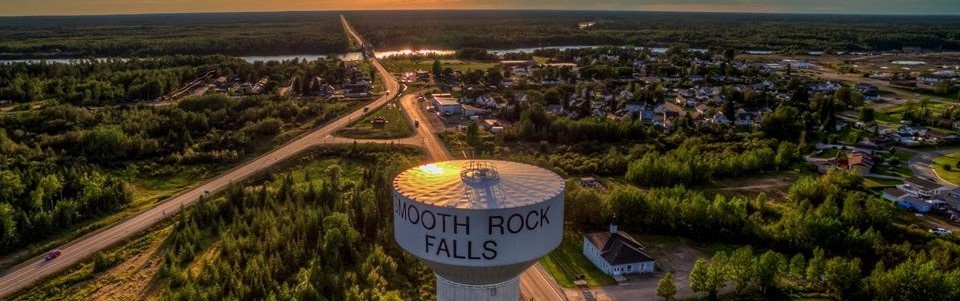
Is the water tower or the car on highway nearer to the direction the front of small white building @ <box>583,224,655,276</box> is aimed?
the water tower

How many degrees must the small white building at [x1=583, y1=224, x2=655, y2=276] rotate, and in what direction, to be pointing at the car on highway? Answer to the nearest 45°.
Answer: approximately 90° to its right

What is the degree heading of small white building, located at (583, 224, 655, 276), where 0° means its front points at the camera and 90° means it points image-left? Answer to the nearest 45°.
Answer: approximately 0°

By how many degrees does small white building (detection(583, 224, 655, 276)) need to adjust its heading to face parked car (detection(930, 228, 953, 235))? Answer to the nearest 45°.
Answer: approximately 135° to its left

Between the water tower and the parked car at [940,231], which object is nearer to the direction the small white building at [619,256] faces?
the water tower

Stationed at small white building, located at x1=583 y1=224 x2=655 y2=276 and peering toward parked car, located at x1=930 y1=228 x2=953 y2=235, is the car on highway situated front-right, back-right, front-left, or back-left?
back-left

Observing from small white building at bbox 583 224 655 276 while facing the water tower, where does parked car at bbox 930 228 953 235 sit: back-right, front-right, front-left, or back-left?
back-left
